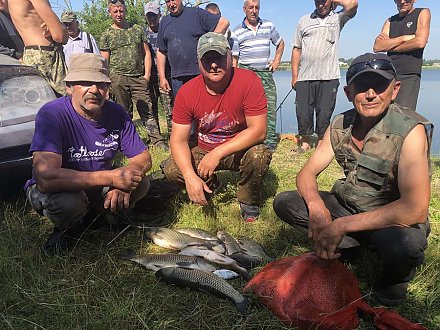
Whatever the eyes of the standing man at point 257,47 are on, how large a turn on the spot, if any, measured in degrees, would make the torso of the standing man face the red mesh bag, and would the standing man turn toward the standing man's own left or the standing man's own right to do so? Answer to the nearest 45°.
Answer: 0° — they already face it

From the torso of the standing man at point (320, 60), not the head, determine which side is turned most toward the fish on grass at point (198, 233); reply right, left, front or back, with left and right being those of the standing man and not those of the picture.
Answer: front

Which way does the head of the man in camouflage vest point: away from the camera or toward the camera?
toward the camera

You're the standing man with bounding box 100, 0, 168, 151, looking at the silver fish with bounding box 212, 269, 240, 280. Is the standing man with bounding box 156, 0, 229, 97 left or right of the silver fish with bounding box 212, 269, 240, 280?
left

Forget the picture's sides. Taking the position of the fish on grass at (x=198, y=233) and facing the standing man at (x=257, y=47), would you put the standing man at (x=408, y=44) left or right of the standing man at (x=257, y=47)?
right

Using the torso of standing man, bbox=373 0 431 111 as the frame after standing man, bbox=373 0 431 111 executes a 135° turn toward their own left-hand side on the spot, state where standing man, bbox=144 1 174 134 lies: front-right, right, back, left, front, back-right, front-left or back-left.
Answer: back

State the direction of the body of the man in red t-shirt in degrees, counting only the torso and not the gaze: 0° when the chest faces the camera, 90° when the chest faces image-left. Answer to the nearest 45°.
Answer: approximately 0°

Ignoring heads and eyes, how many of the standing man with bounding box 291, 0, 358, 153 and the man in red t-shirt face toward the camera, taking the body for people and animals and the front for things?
2

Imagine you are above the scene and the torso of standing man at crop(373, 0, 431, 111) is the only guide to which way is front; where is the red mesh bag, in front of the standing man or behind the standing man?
in front

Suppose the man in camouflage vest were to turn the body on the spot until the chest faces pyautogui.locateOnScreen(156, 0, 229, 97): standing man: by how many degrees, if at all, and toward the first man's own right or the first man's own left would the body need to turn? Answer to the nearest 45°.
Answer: approximately 90° to the first man's own right

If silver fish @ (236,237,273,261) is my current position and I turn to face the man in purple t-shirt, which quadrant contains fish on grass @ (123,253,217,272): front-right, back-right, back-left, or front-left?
front-left

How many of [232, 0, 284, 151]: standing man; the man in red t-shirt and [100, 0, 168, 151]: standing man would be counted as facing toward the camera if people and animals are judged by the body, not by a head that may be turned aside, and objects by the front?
3

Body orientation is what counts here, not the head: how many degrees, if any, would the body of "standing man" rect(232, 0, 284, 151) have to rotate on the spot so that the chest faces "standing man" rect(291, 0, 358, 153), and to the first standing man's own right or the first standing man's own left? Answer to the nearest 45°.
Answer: approximately 45° to the first standing man's own left

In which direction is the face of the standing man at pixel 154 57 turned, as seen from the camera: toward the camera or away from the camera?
toward the camera

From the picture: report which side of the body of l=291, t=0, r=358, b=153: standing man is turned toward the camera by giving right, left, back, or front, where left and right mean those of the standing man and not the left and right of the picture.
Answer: front

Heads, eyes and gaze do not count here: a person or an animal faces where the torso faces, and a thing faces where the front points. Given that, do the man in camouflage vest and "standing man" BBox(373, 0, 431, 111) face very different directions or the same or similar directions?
same or similar directions

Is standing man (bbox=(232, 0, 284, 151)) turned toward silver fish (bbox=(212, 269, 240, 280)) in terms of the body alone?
yes

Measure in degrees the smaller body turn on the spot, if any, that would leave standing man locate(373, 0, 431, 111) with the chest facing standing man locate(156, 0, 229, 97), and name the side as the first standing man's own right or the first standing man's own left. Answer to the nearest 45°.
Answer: approximately 45° to the first standing man's own right

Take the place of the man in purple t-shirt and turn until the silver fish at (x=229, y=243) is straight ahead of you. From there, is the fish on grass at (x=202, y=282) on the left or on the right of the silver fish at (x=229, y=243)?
right
